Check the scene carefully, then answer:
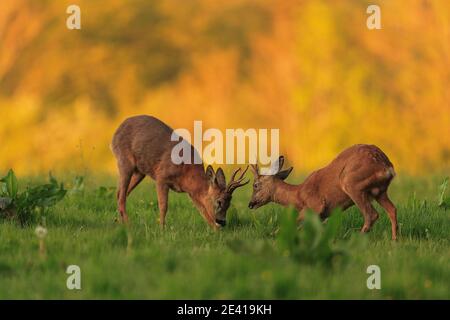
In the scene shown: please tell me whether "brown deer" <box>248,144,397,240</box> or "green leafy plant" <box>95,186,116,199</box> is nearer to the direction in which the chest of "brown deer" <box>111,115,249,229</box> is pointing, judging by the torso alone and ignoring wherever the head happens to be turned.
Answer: the brown deer

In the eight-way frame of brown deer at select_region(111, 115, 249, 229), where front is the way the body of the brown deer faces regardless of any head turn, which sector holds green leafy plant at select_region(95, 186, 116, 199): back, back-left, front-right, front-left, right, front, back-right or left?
back-left

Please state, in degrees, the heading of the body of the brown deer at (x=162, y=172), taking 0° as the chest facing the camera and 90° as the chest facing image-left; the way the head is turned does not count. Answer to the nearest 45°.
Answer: approximately 270°

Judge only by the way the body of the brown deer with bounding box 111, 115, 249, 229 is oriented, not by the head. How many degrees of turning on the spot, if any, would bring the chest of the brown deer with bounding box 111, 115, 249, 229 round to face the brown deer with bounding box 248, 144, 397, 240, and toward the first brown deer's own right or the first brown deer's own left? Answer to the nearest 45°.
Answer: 0° — it already faces it

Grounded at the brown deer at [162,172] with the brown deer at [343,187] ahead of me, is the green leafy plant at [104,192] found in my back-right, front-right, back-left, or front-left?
back-left
